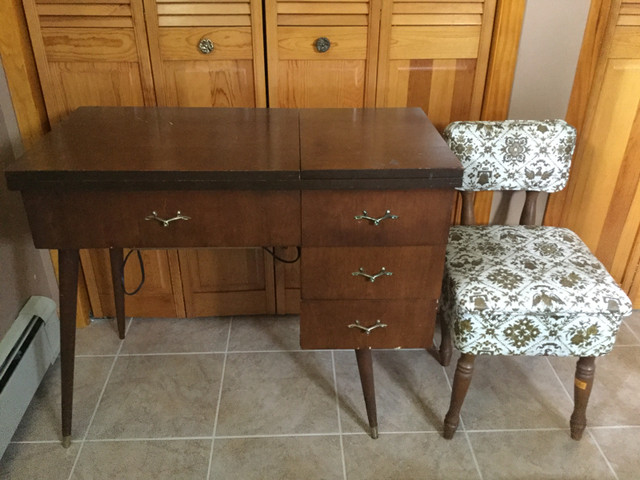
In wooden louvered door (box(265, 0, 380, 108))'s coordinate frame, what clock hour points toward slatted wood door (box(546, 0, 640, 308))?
The slatted wood door is roughly at 9 o'clock from the wooden louvered door.

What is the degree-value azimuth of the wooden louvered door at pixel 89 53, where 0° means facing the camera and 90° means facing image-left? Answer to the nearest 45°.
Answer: approximately 0°

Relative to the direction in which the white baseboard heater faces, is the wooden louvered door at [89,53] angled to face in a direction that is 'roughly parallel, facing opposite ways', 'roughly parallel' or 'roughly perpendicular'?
roughly perpendicular

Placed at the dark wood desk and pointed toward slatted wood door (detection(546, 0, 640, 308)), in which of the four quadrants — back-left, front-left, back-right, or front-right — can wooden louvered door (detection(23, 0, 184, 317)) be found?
back-left

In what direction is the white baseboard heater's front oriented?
to the viewer's right

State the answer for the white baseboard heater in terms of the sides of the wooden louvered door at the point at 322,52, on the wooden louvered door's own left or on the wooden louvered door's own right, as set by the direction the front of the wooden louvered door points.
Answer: on the wooden louvered door's own right

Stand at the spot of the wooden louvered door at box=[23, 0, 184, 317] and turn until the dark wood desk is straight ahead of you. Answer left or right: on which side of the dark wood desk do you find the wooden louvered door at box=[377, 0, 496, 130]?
left

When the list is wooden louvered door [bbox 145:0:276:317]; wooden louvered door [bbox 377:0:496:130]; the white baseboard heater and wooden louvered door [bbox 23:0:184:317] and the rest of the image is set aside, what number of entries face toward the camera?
3
